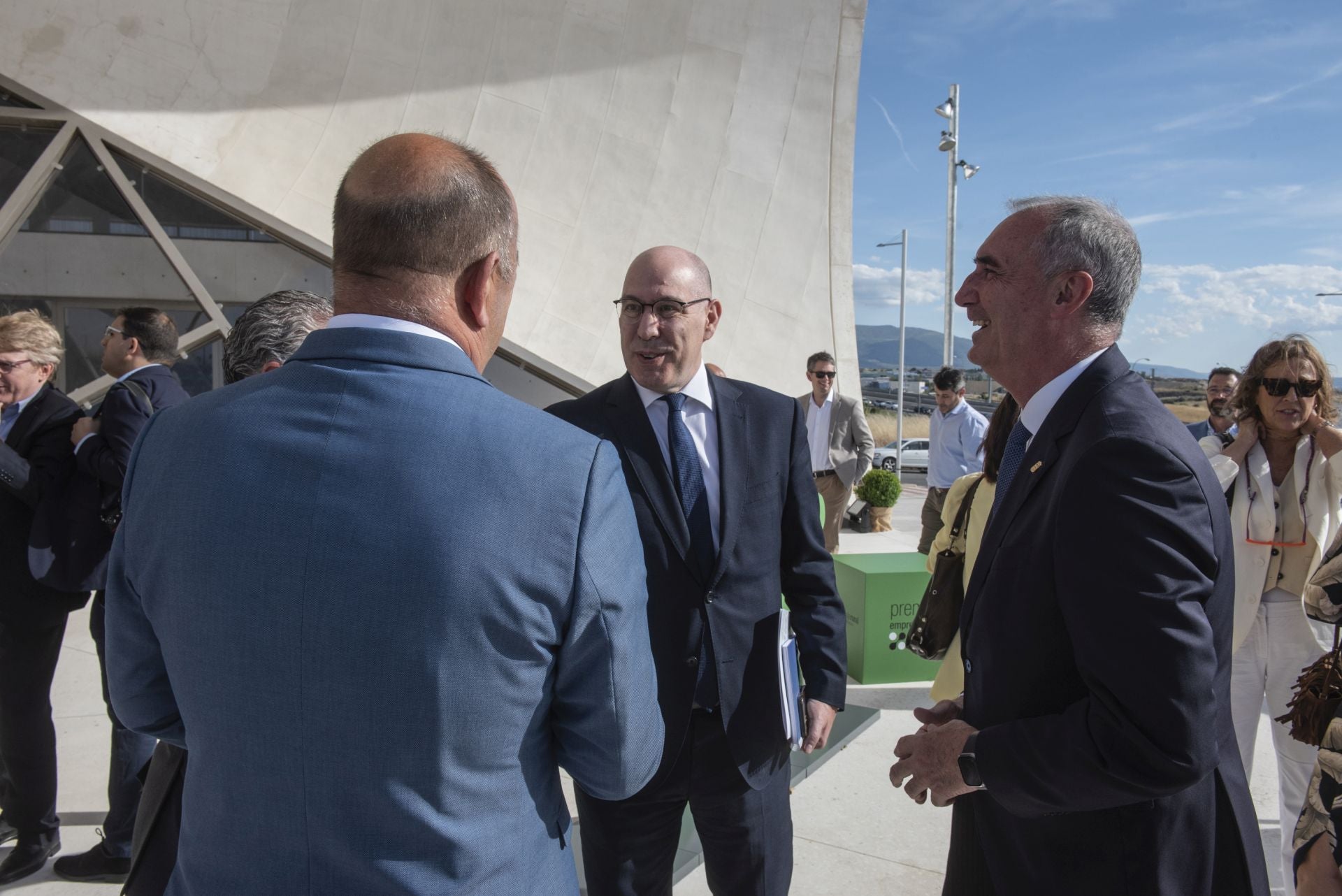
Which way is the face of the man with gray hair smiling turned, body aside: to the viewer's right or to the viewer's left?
to the viewer's left

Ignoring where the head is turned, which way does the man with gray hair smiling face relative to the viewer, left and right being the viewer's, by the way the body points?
facing to the left of the viewer

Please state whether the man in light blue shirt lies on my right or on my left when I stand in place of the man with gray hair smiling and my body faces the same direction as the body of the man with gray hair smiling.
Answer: on my right

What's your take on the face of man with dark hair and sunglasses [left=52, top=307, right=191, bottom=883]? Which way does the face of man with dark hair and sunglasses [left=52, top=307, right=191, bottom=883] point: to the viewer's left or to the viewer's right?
to the viewer's left

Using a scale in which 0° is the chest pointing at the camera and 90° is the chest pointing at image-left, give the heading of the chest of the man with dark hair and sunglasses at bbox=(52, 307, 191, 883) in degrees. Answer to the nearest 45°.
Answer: approximately 90°

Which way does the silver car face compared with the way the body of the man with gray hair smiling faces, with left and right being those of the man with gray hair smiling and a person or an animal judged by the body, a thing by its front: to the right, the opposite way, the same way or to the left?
the same way

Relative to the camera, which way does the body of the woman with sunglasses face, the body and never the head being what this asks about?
toward the camera

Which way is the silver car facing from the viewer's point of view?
to the viewer's left
